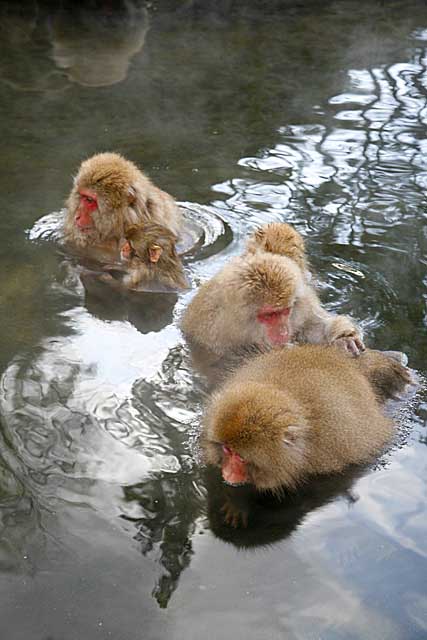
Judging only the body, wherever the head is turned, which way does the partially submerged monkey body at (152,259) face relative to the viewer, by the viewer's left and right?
facing to the left of the viewer

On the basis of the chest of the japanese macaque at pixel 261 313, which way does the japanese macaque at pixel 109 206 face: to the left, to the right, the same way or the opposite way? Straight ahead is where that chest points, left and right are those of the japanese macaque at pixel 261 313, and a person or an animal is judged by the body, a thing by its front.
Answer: to the right

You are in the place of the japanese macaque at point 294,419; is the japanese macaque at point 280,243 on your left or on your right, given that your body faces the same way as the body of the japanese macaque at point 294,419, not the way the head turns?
on your right

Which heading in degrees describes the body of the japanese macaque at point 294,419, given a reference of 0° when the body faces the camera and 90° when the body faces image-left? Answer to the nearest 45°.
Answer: approximately 45°

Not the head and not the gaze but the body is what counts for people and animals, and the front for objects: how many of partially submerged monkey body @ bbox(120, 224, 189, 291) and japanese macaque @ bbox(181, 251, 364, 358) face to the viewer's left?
1

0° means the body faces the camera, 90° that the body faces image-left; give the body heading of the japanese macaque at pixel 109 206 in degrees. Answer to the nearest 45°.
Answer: approximately 45°

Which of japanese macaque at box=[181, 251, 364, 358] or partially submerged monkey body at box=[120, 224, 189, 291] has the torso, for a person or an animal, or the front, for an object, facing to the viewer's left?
the partially submerged monkey body
